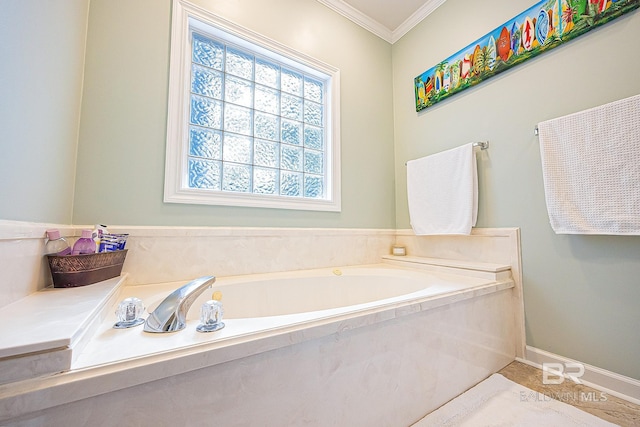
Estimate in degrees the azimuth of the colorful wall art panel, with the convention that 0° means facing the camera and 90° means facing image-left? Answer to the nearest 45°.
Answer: approximately 45°

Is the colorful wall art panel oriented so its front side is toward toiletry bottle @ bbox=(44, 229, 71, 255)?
yes

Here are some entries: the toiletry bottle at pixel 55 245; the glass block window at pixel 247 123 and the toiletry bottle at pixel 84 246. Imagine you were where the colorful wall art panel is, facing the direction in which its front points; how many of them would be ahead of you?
3

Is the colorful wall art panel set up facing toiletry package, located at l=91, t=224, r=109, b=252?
yes

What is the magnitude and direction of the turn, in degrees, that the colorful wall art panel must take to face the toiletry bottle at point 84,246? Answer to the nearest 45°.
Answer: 0° — it already faces it
